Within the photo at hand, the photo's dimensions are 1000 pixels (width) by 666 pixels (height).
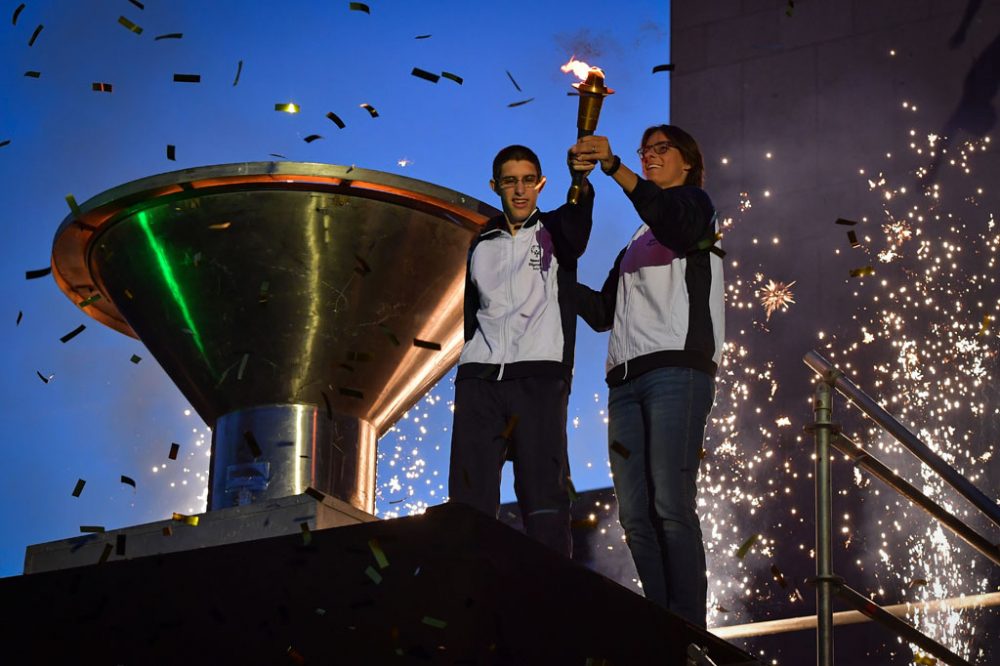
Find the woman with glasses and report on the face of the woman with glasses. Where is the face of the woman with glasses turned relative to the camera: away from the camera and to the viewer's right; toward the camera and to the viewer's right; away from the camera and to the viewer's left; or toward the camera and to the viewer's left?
toward the camera and to the viewer's left

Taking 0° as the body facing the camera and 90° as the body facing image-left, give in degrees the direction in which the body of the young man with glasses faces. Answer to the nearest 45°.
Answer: approximately 0°

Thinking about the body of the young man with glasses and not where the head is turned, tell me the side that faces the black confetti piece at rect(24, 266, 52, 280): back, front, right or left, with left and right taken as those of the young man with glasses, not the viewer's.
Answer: right

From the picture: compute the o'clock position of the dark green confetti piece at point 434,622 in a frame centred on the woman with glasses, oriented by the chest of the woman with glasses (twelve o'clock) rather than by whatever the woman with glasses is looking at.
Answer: The dark green confetti piece is roughly at 11 o'clock from the woman with glasses.

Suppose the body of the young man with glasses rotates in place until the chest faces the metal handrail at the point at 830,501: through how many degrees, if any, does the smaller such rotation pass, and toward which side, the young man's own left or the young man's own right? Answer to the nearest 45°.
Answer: approximately 90° to the young man's own left

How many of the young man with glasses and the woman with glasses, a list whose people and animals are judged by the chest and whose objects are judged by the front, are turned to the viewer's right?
0

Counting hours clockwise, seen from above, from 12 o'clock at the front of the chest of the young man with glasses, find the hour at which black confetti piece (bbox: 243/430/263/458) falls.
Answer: The black confetti piece is roughly at 4 o'clock from the young man with glasses.

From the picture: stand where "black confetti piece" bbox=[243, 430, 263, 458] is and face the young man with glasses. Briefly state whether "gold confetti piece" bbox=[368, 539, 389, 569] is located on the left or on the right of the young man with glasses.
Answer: right

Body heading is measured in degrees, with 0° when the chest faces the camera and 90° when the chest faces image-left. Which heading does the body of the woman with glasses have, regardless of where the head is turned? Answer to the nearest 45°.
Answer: approximately 45°

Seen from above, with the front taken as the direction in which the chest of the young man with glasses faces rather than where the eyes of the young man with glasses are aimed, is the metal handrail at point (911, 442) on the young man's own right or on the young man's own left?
on the young man's own left
